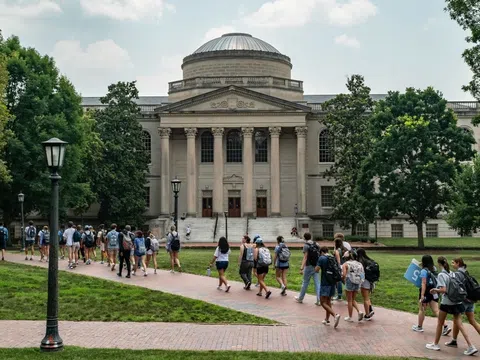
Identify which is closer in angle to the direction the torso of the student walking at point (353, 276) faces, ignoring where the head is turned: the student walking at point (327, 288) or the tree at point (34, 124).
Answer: the tree

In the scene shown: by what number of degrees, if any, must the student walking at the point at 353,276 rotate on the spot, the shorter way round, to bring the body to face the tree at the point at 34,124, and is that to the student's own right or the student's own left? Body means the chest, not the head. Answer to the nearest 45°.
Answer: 0° — they already face it

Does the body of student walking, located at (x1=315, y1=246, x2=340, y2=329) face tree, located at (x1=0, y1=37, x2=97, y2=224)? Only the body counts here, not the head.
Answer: yes

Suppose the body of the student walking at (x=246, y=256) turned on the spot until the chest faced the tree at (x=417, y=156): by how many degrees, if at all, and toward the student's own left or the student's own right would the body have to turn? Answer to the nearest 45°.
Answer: approximately 90° to the student's own right

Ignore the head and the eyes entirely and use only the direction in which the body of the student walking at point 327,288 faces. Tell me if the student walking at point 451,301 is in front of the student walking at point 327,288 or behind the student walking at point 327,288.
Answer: behind

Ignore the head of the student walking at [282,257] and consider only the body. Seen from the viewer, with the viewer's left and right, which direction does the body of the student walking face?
facing away from the viewer and to the left of the viewer

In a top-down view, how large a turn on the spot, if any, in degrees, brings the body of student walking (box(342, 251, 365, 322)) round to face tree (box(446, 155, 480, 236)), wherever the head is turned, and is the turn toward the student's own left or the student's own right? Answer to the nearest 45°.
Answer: approximately 45° to the student's own right

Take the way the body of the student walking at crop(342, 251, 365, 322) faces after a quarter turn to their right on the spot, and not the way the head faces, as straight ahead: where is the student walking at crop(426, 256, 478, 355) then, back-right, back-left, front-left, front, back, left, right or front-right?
right

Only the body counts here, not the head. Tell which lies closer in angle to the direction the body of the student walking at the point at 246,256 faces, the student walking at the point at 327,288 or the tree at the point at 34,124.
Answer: the tree
